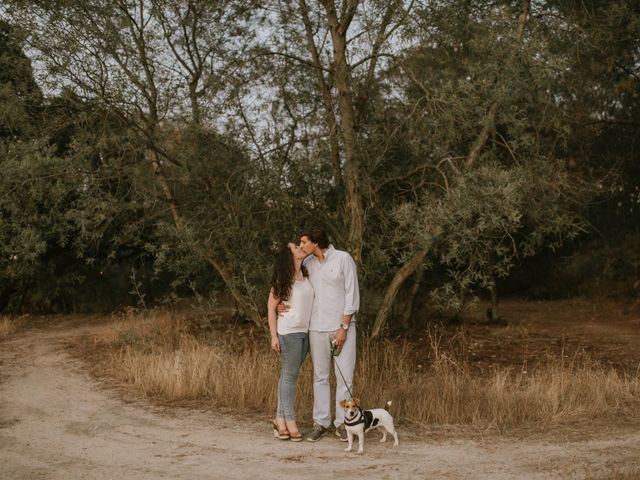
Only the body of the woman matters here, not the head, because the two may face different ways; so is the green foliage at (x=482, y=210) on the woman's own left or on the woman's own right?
on the woman's own left

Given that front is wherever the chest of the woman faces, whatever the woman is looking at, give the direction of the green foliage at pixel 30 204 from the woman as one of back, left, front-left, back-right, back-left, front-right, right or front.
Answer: back

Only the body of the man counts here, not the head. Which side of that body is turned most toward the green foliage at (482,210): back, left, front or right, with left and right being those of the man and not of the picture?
back

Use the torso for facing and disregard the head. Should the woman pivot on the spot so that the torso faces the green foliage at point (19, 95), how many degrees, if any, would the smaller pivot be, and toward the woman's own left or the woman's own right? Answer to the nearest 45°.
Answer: approximately 180°

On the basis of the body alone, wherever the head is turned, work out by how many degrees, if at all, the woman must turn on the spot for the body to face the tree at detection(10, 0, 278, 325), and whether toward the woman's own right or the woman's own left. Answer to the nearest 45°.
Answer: approximately 180°

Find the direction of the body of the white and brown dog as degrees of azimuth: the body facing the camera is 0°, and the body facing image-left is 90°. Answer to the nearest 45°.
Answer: approximately 45°

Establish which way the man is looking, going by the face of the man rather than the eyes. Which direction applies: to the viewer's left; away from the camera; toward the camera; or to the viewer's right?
to the viewer's left

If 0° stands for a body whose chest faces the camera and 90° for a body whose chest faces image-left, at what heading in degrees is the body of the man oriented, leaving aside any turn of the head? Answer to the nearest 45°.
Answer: approximately 45°

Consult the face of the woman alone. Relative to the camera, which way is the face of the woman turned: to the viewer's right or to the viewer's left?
to the viewer's right
